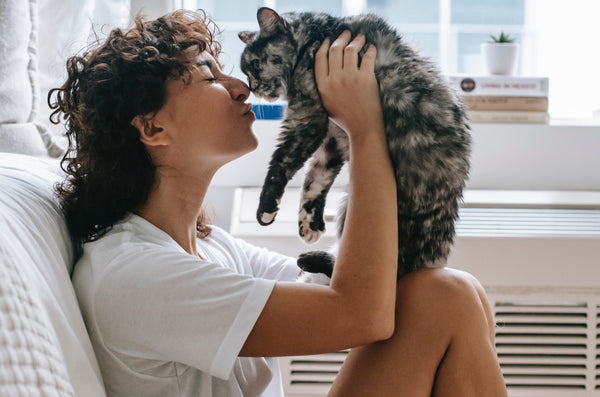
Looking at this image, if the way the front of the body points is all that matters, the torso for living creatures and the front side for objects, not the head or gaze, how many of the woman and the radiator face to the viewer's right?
1

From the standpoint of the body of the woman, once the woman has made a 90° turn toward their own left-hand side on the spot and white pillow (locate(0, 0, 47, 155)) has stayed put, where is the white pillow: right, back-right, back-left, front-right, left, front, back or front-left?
front-left

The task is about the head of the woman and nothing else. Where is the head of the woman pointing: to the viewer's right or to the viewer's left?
to the viewer's right

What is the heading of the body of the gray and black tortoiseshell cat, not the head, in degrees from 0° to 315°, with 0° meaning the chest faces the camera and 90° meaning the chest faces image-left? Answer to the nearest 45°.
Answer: approximately 90°

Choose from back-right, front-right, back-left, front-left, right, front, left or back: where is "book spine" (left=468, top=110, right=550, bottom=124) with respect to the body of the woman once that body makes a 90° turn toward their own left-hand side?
front-right

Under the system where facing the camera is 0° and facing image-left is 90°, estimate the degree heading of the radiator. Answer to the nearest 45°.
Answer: approximately 0°

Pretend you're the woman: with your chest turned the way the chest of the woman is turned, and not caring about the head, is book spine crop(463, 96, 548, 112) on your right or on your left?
on your left

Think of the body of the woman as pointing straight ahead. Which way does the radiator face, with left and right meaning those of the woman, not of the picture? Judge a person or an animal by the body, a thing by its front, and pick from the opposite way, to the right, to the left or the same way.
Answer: to the right

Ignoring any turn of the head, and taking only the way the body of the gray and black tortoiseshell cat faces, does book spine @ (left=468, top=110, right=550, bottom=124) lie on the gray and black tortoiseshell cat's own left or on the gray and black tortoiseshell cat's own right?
on the gray and black tortoiseshell cat's own right

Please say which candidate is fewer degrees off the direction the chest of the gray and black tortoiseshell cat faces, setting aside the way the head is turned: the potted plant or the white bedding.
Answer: the white bedding

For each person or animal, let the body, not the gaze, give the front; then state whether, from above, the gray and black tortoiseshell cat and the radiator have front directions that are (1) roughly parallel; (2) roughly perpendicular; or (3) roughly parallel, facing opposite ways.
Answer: roughly perpendicular

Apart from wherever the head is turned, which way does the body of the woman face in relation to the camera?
to the viewer's right
